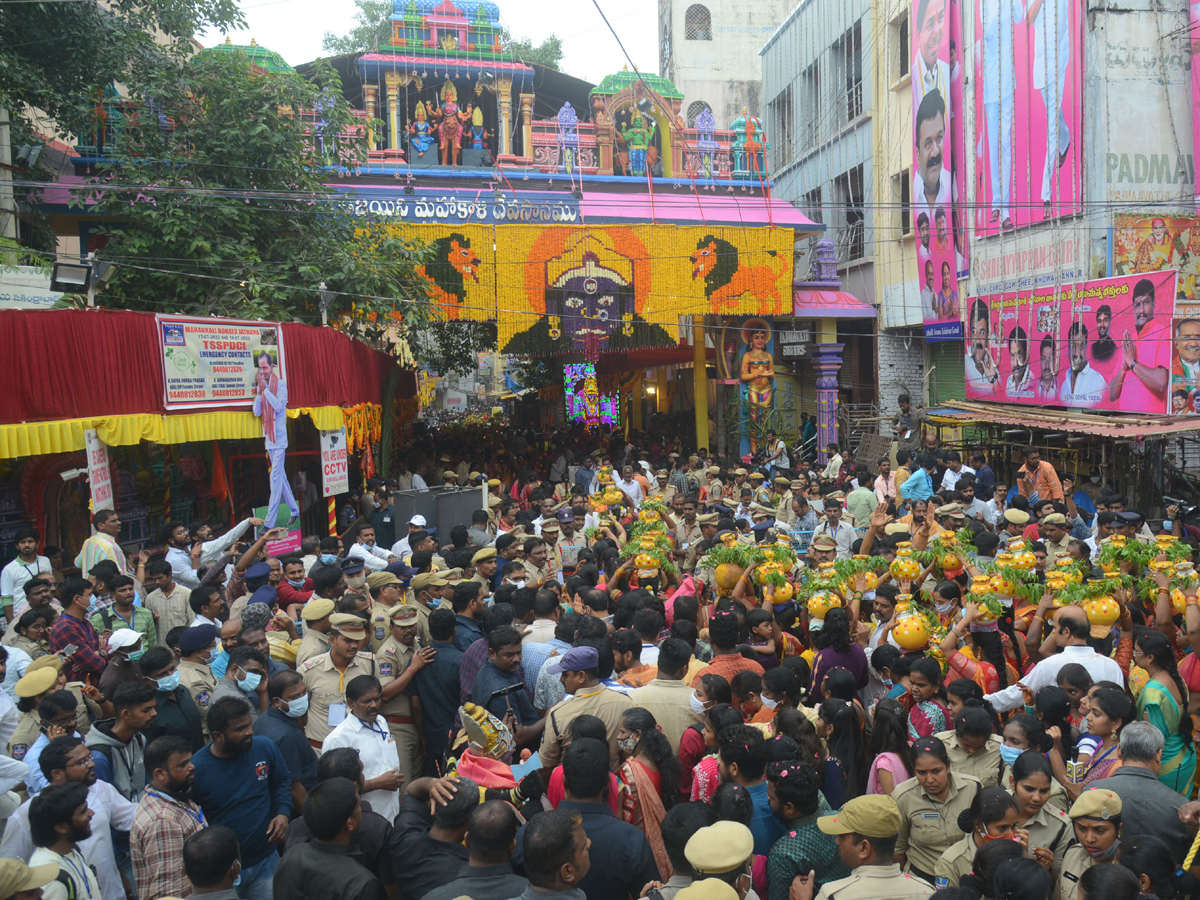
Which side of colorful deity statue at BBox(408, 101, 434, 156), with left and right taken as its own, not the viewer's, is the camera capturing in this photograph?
front

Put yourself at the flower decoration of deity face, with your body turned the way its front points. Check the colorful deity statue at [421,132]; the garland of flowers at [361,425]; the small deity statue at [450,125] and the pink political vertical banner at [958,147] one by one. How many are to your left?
1

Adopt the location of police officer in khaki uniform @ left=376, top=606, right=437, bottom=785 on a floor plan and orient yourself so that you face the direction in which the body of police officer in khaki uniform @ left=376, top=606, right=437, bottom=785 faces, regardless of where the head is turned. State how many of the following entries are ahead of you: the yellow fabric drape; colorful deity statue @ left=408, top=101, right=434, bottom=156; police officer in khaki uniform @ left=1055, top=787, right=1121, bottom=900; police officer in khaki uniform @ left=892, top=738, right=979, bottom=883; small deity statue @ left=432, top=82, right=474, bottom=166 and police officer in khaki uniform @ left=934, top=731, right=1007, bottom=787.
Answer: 3

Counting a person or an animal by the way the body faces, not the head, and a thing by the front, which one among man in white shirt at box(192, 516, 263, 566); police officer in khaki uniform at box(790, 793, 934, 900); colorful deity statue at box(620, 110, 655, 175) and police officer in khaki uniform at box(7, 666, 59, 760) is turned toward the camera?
the colorful deity statue

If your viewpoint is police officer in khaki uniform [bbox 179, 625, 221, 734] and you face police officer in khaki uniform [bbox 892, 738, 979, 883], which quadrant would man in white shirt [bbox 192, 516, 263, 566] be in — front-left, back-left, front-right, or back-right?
back-left

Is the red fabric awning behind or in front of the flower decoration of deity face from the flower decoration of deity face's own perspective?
in front

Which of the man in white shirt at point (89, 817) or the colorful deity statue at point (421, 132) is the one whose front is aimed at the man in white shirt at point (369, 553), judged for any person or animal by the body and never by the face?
the colorful deity statue

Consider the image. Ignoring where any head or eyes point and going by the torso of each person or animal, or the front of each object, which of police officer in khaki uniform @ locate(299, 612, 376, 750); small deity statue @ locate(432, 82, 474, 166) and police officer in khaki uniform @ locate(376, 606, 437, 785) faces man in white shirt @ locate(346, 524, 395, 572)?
the small deity statue
